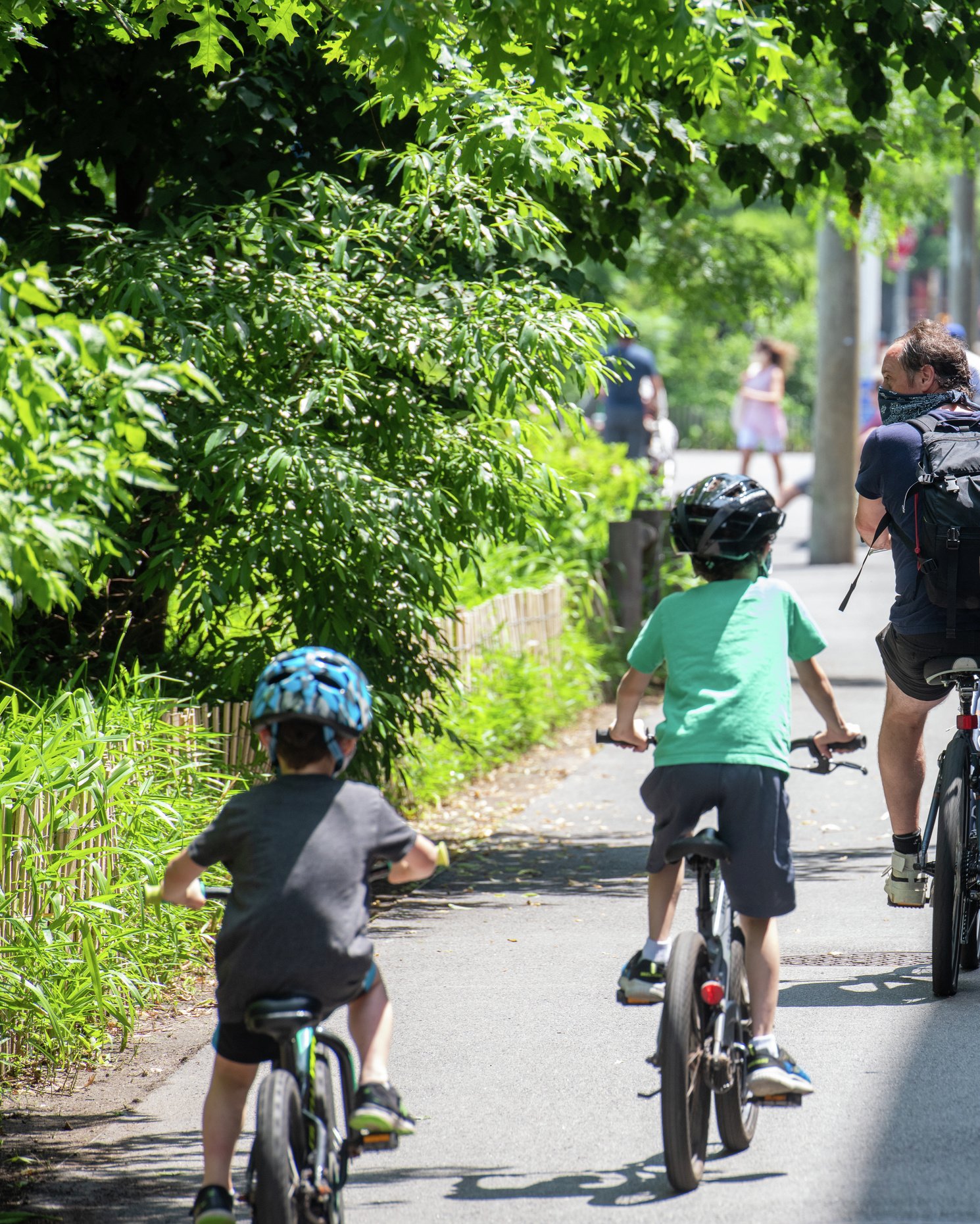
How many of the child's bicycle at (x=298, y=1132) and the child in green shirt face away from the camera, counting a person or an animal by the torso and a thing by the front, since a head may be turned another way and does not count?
2

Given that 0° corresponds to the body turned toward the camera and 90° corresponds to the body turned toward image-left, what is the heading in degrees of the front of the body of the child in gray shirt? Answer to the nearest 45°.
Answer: approximately 180°

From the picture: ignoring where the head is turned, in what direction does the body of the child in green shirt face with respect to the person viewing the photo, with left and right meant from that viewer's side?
facing away from the viewer

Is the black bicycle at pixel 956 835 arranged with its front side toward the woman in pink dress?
yes

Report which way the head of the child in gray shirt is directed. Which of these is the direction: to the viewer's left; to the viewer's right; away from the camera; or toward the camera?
away from the camera

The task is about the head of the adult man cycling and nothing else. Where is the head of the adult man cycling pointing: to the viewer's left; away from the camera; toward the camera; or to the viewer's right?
to the viewer's left

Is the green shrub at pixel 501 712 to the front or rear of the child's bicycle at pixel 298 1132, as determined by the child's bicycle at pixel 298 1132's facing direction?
to the front

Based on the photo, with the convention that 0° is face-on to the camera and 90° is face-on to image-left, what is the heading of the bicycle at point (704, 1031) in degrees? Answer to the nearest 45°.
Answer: approximately 180°

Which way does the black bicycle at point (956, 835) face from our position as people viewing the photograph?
facing away from the viewer

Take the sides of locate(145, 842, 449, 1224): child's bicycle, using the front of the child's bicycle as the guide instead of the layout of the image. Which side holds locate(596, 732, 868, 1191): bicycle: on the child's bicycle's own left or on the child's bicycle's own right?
on the child's bicycle's own right

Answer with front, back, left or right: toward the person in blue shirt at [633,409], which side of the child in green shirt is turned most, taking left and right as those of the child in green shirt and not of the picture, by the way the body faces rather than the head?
front

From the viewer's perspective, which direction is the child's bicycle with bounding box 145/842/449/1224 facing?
away from the camera

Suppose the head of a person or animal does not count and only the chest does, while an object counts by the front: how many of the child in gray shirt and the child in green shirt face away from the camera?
2
